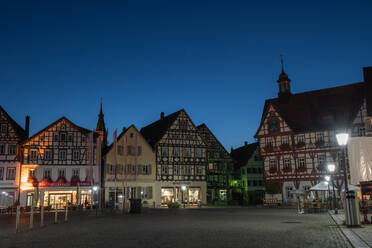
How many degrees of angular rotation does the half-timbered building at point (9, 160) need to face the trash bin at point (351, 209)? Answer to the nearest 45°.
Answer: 0° — it already faces it

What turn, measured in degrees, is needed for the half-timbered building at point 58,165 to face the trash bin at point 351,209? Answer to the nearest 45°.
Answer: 0° — it already faces it

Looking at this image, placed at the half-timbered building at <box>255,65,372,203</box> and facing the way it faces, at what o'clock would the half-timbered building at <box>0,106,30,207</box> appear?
the half-timbered building at <box>0,106,30,207</box> is roughly at 1 o'clock from the half-timbered building at <box>255,65,372,203</box>.

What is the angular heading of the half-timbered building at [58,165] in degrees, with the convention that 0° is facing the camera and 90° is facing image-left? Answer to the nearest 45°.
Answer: approximately 0°

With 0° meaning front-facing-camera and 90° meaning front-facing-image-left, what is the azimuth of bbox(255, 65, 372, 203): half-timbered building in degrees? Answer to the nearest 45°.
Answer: approximately 45°

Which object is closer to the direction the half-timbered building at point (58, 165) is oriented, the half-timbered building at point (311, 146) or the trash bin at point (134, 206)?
the trash bin

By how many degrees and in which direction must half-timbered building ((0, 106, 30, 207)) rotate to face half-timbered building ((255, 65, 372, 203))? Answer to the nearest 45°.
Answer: approximately 90° to its left

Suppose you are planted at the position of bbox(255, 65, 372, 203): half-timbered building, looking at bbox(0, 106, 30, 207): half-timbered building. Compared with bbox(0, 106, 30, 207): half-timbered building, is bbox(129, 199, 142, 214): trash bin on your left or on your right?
left

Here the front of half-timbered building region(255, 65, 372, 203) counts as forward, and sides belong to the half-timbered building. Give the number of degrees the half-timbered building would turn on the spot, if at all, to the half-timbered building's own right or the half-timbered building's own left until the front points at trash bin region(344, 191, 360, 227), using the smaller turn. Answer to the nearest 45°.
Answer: approximately 45° to the half-timbered building's own left

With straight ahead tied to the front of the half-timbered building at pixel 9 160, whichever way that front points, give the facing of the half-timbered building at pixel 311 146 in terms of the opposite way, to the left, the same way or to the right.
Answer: to the right

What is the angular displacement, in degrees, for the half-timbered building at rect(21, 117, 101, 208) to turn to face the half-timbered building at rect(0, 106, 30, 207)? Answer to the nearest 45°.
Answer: approximately 90° to its right
